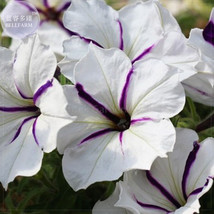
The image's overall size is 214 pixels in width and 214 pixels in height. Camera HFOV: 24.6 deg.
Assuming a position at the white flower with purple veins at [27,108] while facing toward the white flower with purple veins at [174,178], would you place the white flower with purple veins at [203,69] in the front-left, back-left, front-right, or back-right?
front-left

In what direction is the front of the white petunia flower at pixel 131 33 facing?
toward the camera

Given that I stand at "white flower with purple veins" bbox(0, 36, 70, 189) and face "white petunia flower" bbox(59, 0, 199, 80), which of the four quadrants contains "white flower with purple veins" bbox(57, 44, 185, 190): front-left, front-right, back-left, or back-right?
front-right

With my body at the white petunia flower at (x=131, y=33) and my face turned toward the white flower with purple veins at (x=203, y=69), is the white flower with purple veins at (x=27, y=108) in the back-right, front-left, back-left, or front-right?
back-right
